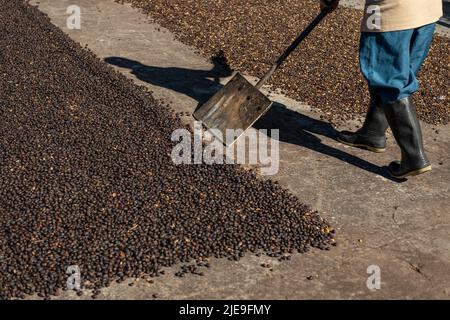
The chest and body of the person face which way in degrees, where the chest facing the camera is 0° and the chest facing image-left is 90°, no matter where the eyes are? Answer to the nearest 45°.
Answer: approximately 90°
